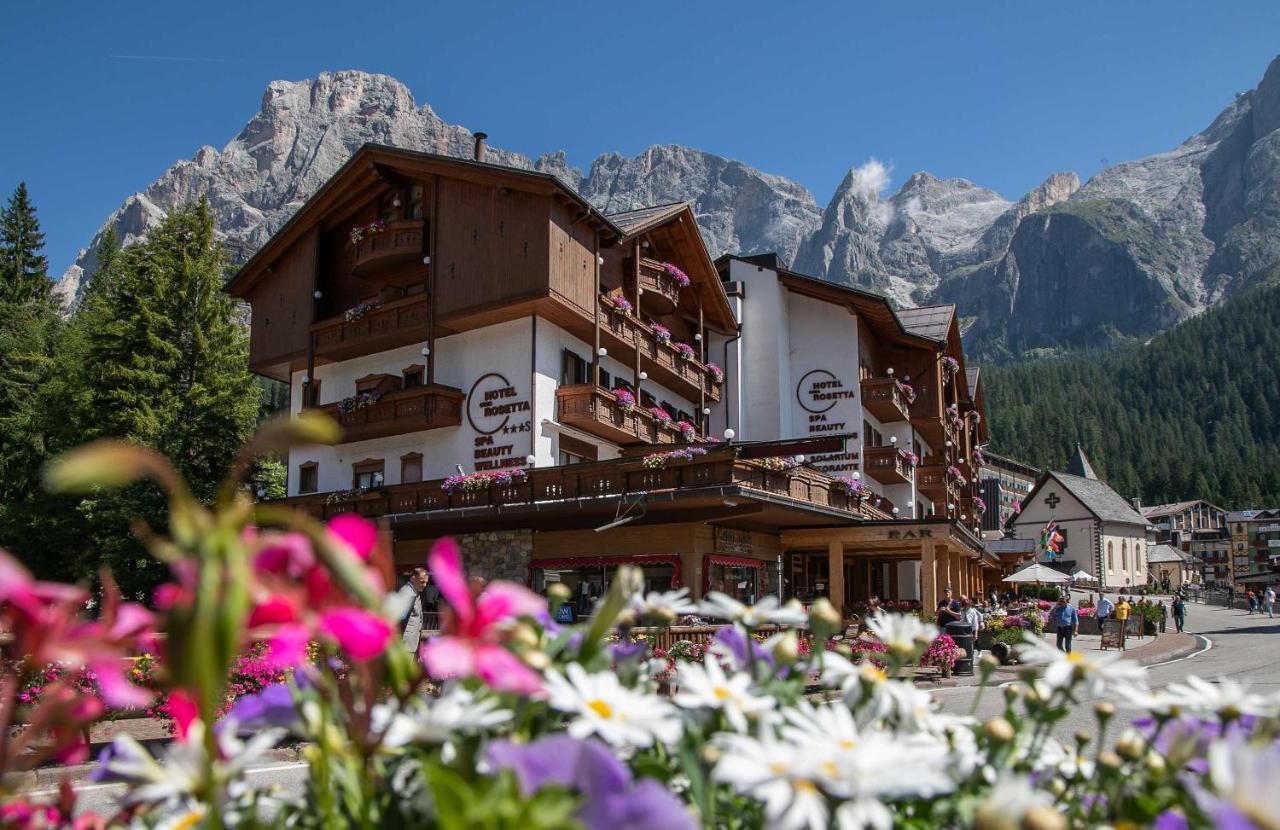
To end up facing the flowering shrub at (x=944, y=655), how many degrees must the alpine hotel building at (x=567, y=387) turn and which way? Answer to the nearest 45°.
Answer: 0° — it already faces it

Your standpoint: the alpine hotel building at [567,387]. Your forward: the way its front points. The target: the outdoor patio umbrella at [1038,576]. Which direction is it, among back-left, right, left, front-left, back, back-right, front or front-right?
left

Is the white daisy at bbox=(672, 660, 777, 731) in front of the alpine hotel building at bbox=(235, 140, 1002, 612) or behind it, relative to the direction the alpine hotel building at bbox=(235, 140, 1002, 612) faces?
in front

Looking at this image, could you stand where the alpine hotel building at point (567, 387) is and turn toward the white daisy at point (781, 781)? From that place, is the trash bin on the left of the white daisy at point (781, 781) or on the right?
left

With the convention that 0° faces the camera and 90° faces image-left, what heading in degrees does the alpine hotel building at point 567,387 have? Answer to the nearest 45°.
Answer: approximately 315°

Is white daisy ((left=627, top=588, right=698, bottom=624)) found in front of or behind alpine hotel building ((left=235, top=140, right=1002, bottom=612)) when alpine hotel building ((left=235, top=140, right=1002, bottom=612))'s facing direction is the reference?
in front

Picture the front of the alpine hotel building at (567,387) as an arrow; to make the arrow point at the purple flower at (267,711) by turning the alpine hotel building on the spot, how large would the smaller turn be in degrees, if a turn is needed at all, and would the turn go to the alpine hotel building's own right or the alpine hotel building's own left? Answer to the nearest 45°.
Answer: approximately 45° to the alpine hotel building's own right

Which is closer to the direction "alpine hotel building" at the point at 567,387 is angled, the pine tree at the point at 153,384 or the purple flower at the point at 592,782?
the purple flower

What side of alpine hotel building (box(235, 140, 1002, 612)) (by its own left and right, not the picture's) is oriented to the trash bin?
front

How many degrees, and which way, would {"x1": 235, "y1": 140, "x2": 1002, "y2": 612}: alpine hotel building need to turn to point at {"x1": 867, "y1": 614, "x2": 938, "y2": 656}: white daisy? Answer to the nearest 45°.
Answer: approximately 45° to its right

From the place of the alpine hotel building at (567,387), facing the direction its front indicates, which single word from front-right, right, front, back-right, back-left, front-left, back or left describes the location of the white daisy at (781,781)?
front-right

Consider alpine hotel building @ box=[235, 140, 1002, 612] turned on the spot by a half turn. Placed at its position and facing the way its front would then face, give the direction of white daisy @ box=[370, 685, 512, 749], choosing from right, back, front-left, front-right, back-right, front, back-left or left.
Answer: back-left
